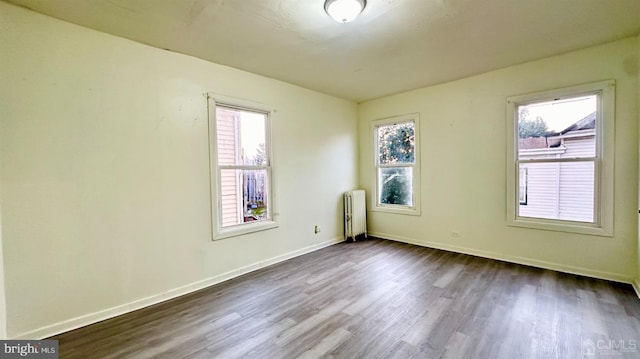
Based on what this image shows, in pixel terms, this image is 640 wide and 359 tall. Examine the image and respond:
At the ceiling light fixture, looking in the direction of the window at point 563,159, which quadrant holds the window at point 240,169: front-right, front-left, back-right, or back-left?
back-left

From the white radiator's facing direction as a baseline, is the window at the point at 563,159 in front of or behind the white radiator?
in front

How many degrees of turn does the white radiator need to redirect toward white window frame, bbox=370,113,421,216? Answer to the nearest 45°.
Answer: approximately 45° to its left

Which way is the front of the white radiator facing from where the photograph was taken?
facing the viewer and to the right of the viewer

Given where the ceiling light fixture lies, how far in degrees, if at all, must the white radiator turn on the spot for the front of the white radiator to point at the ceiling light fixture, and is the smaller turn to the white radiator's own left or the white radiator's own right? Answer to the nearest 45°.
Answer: approximately 45° to the white radiator's own right

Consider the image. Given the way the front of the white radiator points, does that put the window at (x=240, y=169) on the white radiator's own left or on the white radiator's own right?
on the white radiator's own right

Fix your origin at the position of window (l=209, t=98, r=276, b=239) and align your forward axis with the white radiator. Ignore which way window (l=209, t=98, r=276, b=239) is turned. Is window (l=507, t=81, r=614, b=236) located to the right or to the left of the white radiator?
right
